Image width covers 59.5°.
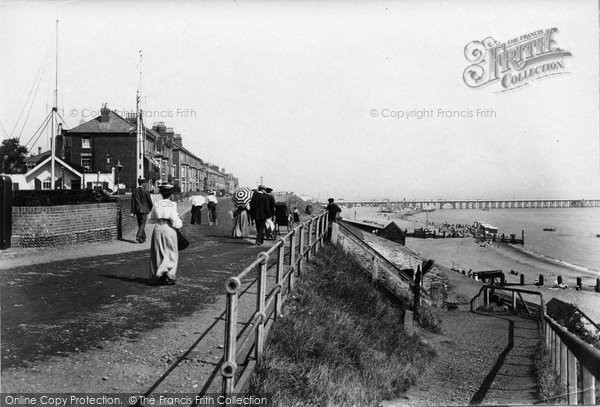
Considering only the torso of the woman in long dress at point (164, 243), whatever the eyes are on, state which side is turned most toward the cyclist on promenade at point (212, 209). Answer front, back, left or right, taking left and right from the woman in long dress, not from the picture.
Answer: front

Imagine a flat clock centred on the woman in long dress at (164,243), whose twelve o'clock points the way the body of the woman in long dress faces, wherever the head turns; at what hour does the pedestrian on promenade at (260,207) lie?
The pedestrian on promenade is roughly at 1 o'clock from the woman in long dress.

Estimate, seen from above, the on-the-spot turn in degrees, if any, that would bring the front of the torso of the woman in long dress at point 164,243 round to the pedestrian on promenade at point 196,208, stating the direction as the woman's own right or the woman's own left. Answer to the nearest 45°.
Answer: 0° — they already face them

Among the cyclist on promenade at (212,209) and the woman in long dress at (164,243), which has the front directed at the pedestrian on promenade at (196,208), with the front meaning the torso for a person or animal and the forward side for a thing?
the woman in long dress

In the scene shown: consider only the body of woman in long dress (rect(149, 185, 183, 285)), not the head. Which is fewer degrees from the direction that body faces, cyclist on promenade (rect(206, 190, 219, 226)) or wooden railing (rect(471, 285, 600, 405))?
the cyclist on promenade

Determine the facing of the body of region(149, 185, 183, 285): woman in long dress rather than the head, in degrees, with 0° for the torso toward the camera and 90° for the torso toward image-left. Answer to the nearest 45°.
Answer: approximately 180°
